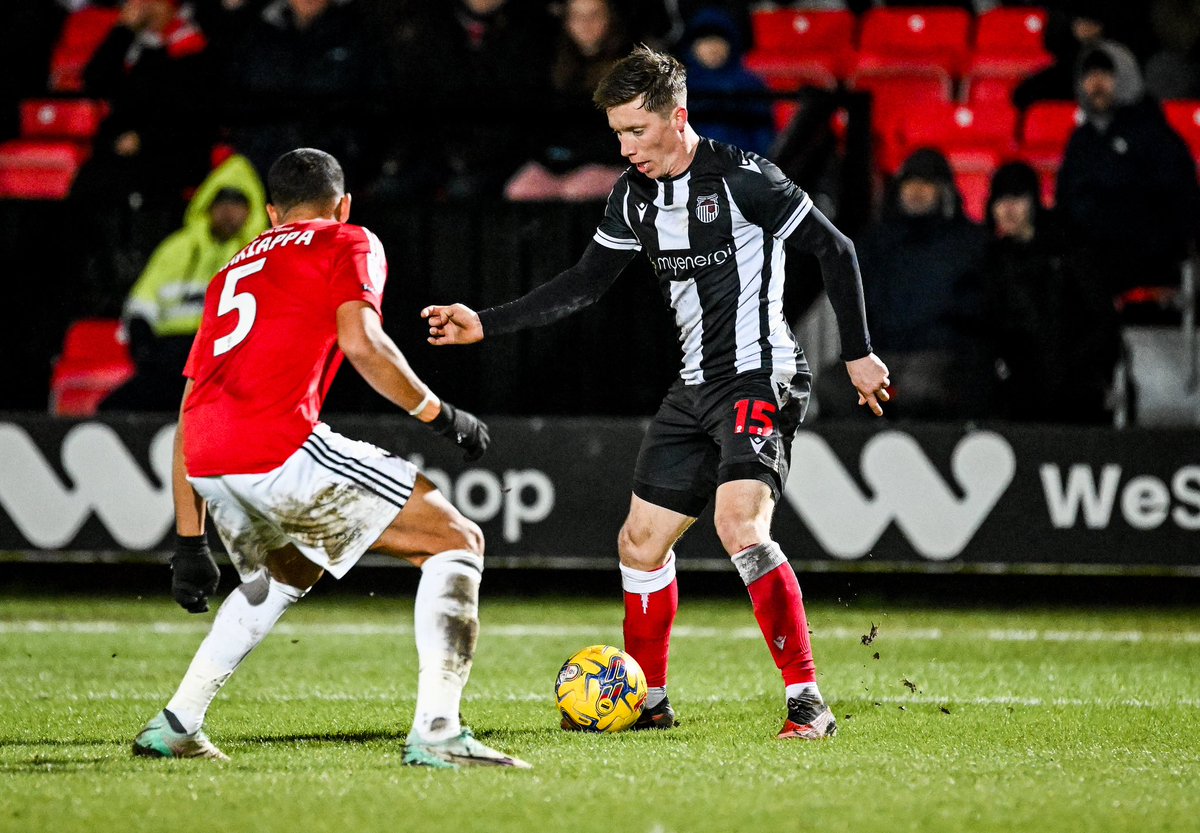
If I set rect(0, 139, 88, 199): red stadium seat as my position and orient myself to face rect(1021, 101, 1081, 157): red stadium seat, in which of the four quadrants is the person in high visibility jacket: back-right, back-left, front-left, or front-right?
front-right

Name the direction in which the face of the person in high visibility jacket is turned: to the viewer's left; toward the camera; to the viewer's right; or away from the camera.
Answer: toward the camera

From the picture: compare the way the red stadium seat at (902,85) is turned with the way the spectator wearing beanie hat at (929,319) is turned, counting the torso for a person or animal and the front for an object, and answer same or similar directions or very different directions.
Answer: same or similar directions

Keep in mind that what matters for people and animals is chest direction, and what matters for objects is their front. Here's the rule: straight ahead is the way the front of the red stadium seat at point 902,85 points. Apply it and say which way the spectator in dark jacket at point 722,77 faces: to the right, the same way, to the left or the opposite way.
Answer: the same way

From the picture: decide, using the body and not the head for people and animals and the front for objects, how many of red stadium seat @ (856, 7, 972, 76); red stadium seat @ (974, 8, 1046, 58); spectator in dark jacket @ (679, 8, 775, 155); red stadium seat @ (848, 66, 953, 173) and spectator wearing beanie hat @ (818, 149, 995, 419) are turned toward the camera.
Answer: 5

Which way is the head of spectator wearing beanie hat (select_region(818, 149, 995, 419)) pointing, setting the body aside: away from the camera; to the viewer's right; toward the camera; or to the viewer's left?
toward the camera

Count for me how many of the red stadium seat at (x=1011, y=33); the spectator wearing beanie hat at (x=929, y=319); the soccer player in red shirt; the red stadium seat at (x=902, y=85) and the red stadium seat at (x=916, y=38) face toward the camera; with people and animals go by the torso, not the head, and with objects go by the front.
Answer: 4

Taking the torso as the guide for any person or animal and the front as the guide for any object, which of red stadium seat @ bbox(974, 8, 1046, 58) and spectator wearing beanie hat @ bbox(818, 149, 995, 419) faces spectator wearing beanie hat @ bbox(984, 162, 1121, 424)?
the red stadium seat

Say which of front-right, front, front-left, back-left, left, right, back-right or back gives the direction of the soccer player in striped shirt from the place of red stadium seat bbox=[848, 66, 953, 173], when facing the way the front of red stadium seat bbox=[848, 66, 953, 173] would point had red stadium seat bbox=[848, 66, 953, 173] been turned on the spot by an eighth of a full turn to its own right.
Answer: front-left

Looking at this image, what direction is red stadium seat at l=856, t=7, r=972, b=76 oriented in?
toward the camera

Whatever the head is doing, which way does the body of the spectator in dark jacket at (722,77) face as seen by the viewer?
toward the camera

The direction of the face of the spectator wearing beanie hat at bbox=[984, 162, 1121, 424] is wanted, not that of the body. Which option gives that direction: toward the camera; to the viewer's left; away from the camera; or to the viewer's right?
toward the camera

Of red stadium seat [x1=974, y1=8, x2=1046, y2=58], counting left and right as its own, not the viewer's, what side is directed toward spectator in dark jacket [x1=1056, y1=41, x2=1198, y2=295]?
front

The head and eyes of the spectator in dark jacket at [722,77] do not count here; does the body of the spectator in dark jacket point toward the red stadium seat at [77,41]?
no

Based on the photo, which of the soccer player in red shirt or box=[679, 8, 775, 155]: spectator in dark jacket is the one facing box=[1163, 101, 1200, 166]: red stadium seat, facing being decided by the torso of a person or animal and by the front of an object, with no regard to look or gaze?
the soccer player in red shirt

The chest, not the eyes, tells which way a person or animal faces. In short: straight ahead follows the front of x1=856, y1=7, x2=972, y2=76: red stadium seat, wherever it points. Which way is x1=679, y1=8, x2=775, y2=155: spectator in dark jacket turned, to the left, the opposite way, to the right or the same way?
the same way

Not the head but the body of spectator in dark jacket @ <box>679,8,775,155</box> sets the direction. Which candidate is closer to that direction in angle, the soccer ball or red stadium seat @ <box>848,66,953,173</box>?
the soccer ball

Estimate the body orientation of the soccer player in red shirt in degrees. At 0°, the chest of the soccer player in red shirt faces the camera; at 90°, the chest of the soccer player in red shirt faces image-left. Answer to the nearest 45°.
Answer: approximately 225°

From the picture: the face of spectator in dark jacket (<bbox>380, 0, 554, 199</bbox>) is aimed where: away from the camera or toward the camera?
toward the camera

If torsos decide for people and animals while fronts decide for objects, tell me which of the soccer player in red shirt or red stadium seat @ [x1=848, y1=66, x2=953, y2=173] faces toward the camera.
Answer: the red stadium seat

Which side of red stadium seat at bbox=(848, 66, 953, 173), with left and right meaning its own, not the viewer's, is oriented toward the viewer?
front
